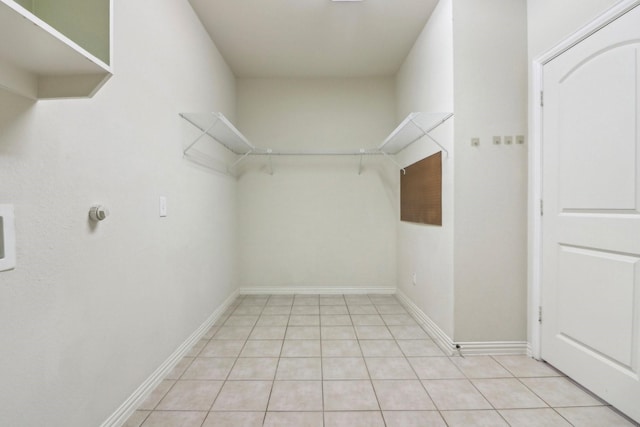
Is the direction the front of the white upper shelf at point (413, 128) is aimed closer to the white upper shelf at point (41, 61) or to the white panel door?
the white upper shelf

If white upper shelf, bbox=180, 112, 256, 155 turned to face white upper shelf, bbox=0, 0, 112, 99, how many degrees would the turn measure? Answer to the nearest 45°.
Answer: approximately 90° to its right

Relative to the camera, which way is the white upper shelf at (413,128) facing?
to the viewer's left

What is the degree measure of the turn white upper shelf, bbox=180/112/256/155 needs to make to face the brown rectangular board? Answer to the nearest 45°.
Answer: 0° — it already faces it

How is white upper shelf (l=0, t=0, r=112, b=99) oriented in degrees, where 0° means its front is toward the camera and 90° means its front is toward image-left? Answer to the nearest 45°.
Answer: approximately 315°

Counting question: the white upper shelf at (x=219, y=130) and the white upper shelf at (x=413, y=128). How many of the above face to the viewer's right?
1

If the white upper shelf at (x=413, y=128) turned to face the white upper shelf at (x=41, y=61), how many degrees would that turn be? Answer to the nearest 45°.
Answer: approximately 45° to its left

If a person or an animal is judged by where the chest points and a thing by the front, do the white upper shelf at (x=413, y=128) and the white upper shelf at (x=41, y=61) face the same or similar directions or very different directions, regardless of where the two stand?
very different directions

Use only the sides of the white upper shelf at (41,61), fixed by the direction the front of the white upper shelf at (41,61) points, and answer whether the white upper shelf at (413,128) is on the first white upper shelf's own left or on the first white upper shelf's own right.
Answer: on the first white upper shelf's own left

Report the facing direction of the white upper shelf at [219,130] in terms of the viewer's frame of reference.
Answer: facing to the right of the viewer

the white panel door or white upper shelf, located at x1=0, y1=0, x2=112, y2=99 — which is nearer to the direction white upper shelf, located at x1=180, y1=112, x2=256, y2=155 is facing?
the white panel door
